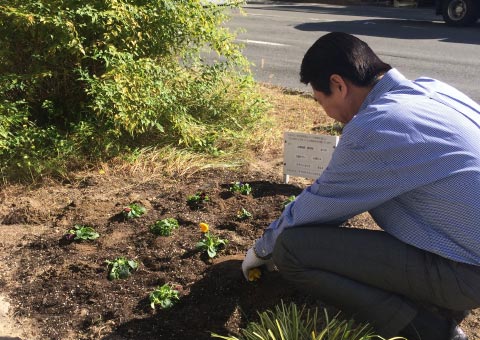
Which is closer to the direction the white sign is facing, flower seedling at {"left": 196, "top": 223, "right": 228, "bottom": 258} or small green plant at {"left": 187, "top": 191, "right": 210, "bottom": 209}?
the flower seedling

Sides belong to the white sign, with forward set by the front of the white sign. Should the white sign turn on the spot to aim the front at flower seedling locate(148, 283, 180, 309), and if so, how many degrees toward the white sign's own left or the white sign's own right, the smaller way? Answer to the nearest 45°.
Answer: approximately 45° to the white sign's own right

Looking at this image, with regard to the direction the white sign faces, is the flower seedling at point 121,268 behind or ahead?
ahead

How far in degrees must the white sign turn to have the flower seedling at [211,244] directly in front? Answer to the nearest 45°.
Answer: approximately 45° to its right

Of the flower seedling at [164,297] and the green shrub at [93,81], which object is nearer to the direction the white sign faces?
the flower seedling

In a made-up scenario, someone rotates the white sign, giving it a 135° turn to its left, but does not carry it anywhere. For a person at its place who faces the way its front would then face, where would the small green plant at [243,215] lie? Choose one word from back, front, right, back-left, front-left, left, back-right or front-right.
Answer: back

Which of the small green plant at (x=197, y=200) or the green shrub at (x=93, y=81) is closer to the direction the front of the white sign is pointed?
the small green plant

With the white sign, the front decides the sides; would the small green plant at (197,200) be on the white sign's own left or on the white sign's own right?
on the white sign's own right

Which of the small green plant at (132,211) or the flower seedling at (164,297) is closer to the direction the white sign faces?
the flower seedling

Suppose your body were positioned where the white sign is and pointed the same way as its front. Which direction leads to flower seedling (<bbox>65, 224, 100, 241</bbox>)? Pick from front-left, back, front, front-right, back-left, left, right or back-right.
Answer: front-right

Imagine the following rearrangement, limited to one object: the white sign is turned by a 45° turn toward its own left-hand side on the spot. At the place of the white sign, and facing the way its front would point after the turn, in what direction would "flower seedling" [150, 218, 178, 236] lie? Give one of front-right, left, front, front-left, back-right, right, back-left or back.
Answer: right

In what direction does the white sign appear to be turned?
toward the camera

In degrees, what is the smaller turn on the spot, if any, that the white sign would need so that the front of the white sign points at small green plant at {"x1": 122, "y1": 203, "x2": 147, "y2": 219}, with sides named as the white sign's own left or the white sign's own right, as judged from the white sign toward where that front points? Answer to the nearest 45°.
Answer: approximately 45° to the white sign's own right

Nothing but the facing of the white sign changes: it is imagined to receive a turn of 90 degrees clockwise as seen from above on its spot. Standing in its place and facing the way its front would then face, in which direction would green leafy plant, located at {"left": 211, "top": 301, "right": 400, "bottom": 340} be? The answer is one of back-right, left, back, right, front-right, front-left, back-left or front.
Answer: left

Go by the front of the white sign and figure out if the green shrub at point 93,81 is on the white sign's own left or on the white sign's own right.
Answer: on the white sign's own right
